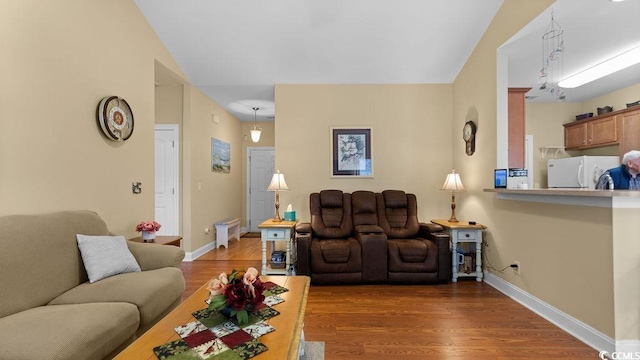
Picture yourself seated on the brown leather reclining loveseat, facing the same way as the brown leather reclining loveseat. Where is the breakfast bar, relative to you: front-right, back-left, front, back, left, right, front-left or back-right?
front-left

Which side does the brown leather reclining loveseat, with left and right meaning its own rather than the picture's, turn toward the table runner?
front

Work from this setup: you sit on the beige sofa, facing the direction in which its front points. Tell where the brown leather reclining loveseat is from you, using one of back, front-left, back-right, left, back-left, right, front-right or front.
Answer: front-left

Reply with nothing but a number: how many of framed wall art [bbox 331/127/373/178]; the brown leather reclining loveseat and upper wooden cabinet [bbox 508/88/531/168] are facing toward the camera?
2

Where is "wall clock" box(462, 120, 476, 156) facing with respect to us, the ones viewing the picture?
facing the viewer and to the left of the viewer

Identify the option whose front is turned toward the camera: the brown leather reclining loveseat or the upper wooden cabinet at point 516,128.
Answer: the brown leather reclining loveseat

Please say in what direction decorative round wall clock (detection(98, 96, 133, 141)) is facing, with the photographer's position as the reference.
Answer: facing the viewer and to the right of the viewer

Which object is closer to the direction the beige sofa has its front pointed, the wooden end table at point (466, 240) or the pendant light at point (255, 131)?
the wooden end table

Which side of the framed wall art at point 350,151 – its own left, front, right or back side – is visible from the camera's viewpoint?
front

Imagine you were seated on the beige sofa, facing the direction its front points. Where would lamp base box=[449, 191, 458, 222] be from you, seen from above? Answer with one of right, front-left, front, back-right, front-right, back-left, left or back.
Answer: front-left

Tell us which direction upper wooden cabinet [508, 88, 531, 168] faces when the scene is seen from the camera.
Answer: facing to the right of the viewer

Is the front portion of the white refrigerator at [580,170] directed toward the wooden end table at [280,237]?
yes

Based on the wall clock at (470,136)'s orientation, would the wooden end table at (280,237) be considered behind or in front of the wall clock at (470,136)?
in front

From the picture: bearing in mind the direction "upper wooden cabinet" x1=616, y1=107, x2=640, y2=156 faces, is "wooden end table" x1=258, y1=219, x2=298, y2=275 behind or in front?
in front

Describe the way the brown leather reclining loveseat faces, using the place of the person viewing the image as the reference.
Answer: facing the viewer

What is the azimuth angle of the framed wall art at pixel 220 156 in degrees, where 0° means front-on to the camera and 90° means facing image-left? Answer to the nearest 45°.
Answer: approximately 315°
